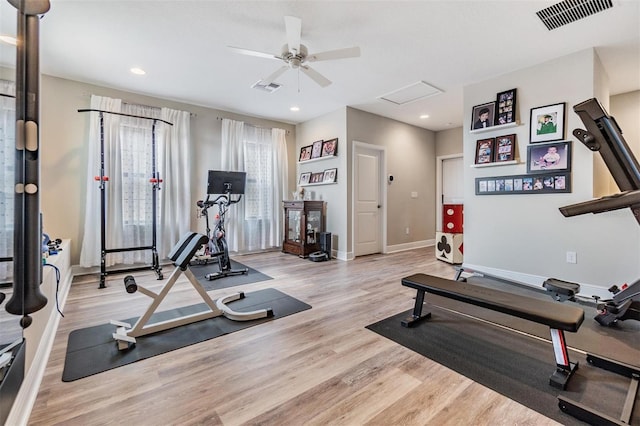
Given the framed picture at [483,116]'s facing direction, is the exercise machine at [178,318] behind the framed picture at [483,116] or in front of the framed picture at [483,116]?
in front

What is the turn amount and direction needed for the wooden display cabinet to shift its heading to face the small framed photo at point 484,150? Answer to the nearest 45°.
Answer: approximately 90° to its left

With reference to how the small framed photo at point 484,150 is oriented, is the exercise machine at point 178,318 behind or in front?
in front

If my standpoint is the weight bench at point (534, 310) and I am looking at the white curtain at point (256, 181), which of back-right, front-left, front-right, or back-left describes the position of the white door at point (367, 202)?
front-right

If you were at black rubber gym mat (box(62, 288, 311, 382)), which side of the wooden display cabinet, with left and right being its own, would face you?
front

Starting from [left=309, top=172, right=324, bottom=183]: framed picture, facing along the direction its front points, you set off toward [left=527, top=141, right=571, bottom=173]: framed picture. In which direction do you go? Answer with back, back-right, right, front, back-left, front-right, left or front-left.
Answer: left

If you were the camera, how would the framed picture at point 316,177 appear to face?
facing the viewer and to the left of the viewer

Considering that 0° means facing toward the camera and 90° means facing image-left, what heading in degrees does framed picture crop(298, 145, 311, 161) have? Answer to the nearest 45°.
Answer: approximately 45°

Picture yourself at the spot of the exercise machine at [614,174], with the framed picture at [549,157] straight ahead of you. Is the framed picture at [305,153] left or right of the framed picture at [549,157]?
left

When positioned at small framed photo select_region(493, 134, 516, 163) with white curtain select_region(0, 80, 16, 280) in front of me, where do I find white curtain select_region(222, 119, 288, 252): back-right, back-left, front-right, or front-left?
front-right

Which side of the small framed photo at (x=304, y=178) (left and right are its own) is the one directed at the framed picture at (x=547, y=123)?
left

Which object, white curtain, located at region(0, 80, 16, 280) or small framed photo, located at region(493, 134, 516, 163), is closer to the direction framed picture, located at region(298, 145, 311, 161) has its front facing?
the white curtain

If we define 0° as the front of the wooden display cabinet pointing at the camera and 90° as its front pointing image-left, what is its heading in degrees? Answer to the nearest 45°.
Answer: approximately 45°

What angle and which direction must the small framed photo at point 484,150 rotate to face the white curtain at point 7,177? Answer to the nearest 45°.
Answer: approximately 45° to its left

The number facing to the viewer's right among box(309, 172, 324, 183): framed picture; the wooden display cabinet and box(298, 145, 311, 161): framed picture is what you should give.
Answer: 0

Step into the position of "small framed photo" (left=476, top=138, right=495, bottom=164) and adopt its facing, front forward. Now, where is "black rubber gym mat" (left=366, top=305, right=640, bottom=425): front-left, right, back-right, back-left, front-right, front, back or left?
front-left

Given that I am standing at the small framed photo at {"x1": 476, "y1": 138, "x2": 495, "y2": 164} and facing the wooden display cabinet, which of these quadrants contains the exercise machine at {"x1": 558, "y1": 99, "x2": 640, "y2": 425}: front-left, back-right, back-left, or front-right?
back-left
